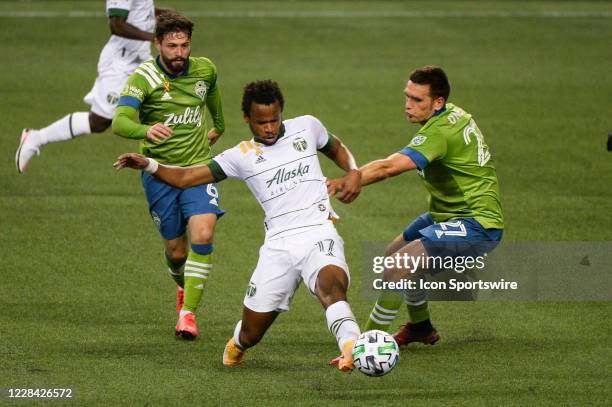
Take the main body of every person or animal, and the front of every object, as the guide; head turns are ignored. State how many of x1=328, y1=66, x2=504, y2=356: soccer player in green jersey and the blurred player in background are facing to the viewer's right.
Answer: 1

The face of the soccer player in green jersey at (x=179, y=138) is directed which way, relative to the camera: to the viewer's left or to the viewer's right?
to the viewer's right

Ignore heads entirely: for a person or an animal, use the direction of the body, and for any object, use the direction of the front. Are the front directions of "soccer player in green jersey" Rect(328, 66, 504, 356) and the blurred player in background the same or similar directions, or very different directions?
very different directions

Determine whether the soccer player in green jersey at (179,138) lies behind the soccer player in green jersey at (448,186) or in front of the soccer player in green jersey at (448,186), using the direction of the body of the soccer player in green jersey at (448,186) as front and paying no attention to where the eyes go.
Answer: in front

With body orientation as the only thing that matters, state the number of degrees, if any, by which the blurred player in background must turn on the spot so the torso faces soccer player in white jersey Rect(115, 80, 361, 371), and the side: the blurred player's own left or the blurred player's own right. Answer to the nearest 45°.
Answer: approximately 90° to the blurred player's own right

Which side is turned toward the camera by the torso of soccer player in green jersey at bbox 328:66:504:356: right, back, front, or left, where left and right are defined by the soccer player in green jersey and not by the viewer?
left

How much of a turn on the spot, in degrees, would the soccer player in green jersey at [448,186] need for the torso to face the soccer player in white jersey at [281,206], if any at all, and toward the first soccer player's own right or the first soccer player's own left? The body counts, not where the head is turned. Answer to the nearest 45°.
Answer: approximately 45° to the first soccer player's own left

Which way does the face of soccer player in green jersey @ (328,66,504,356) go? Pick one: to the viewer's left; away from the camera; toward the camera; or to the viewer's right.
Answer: to the viewer's left

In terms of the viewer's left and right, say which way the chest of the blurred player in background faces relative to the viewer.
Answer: facing to the right of the viewer
